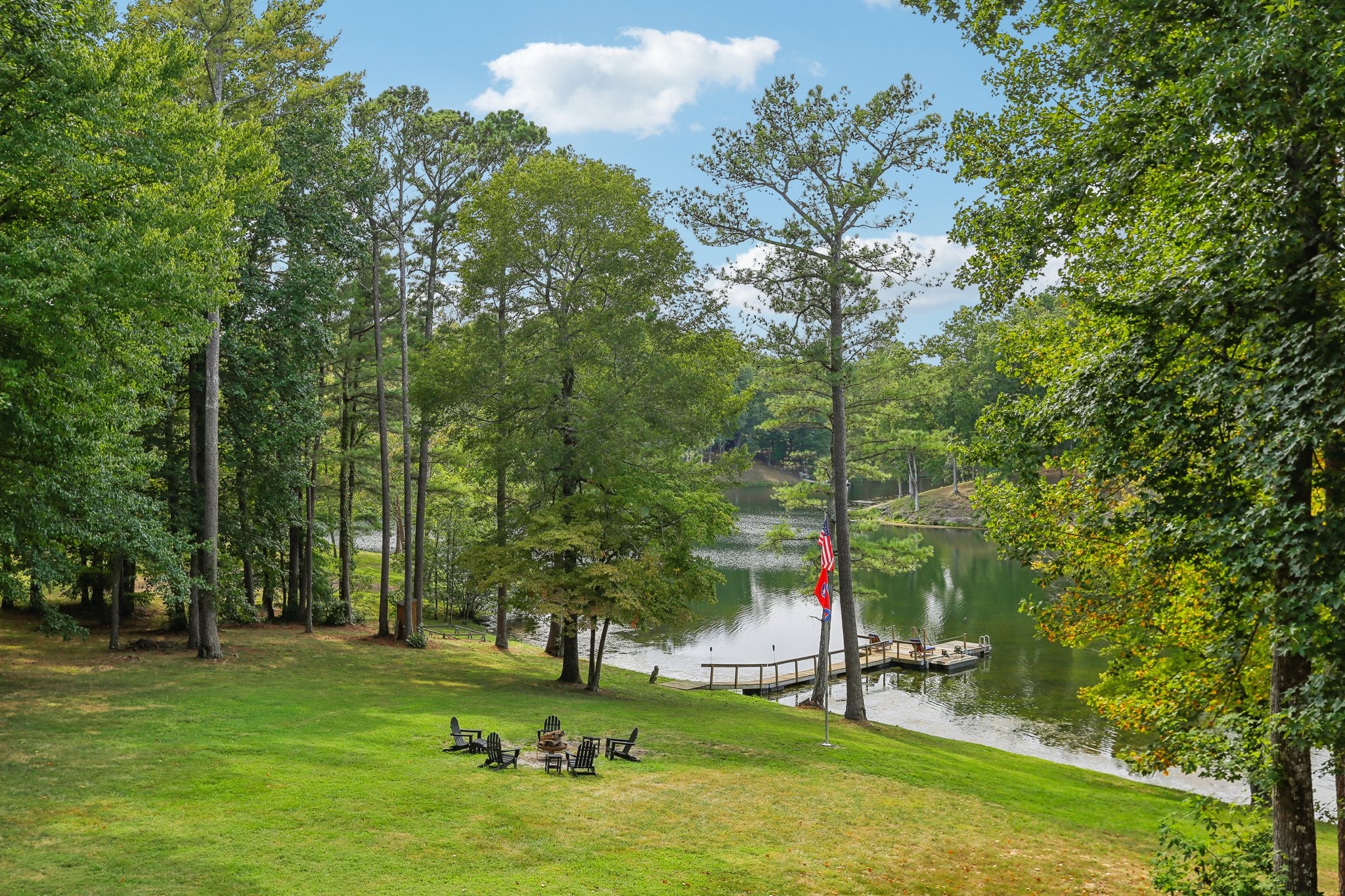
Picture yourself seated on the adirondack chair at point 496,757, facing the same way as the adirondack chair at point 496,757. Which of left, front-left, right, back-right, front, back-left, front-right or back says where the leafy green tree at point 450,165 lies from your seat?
front-left

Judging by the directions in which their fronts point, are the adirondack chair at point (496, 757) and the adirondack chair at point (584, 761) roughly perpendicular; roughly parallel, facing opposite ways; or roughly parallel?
roughly perpendicular

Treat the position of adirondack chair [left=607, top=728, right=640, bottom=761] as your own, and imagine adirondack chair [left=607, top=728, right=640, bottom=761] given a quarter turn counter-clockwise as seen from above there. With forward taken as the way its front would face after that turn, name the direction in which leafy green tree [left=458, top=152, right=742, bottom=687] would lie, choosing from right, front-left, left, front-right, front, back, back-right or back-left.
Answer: back

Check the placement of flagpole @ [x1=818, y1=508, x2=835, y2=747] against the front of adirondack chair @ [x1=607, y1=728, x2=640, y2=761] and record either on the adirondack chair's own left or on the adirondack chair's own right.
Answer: on the adirondack chair's own right

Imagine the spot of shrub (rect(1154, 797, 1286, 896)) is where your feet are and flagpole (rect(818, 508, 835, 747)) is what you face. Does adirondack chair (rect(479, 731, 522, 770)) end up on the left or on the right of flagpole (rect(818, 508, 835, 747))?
left

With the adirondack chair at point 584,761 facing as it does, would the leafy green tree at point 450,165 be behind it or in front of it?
in front

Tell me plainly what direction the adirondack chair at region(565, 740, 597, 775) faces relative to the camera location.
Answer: facing away from the viewer and to the left of the viewer

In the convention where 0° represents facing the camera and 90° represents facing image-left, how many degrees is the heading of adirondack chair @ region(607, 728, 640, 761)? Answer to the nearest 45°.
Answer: approximately 90°

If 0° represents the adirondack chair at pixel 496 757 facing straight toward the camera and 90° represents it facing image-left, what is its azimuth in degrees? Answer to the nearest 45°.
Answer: approximately 225°
